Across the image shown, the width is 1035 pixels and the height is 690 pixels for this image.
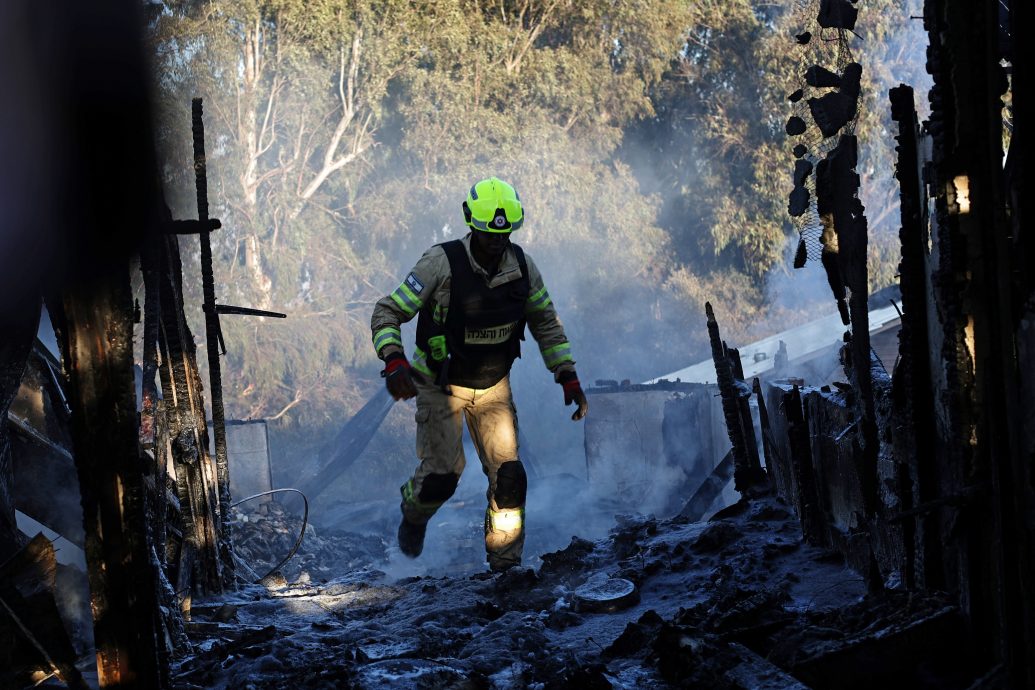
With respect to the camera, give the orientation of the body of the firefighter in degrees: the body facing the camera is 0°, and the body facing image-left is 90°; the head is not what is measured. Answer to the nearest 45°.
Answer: approximately 315°

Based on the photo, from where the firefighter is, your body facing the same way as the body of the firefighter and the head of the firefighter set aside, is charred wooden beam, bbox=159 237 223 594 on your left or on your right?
on your right

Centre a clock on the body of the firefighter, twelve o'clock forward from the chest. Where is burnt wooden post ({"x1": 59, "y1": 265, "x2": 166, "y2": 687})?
The burnt wooden post is roughly at 2 o'clock from the firefighter.

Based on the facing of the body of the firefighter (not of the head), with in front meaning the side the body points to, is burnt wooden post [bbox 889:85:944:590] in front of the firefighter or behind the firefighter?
in front
